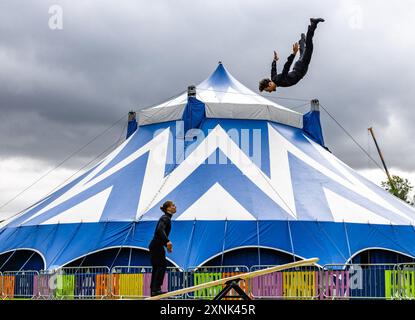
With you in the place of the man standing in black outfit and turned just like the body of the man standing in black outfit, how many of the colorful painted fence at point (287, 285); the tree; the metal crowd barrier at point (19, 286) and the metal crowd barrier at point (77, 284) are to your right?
0

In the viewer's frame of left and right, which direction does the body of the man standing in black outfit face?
facing to the right of the viewer

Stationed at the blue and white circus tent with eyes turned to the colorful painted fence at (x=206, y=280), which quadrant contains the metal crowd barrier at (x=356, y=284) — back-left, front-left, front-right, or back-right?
front-left

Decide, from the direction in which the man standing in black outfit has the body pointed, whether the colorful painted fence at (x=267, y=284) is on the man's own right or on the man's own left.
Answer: on the man's own left

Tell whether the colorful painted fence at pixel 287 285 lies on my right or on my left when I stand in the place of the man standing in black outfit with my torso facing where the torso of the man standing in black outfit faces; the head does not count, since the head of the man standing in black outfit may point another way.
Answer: on my left

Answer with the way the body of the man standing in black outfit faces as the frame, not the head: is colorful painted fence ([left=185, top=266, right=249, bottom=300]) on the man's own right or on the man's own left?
on the man's own left

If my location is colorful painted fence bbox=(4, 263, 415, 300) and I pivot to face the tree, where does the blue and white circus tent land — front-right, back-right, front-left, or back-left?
front-left

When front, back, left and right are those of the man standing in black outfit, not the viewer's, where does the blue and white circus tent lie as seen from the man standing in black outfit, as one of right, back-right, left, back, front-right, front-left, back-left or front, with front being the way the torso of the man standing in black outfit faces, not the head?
left

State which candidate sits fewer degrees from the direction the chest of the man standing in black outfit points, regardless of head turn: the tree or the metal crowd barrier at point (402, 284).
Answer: the metal crowd barrier

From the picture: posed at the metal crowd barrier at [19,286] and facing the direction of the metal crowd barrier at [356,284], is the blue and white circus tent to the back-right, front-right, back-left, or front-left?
front-left

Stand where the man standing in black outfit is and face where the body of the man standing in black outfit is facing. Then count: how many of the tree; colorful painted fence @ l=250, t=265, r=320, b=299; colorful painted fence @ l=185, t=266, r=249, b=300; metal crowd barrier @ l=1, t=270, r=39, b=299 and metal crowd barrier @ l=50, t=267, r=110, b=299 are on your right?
0

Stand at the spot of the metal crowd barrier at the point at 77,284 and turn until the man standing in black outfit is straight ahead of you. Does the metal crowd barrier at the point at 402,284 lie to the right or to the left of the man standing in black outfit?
left

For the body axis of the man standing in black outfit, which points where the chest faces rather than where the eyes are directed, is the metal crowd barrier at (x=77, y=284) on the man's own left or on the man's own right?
on the man's own left

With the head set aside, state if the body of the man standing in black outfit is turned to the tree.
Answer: no
